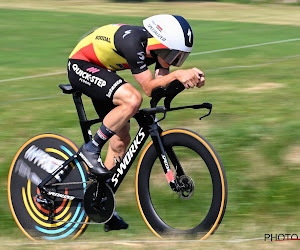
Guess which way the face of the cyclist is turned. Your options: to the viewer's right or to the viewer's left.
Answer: to the viewer's right

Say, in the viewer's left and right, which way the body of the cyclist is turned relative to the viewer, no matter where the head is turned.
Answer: facing to the right of the viewer
